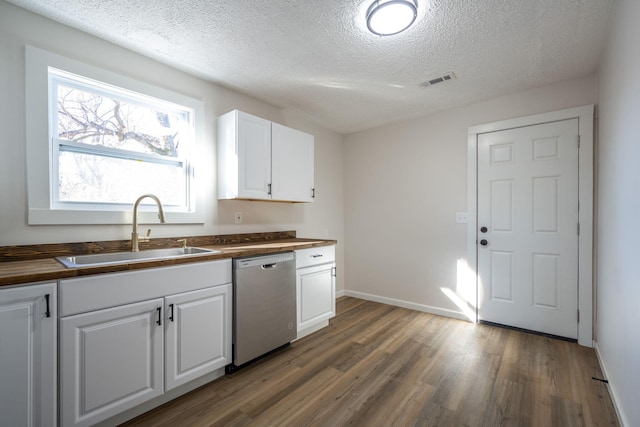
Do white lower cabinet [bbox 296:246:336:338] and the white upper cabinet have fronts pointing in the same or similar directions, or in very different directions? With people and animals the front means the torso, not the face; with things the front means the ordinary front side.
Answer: same or similar directions

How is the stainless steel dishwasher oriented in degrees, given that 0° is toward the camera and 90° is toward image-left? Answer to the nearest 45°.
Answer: approximately 315°

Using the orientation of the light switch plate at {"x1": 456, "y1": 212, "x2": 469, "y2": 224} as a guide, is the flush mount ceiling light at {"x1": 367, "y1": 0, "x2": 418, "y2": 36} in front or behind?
in front

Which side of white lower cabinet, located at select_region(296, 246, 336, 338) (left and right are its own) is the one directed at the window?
right

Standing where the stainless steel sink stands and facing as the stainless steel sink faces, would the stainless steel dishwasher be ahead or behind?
ahead

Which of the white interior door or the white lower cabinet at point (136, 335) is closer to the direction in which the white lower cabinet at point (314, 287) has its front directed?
the white interior door

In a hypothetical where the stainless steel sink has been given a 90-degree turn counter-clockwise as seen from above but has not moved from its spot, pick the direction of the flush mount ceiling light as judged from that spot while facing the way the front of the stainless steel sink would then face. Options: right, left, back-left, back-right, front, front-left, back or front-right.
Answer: right

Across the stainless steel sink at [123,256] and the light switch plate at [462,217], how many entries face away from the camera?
0

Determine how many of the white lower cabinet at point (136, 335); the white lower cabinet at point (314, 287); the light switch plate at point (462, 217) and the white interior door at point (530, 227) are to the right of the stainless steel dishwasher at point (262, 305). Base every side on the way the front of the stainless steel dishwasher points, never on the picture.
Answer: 1

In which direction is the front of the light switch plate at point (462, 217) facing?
toward the camera

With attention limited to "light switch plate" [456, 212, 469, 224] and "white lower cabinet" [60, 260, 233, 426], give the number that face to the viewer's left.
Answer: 0

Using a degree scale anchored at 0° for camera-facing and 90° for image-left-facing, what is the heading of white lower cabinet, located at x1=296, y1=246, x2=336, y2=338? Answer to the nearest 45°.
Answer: approximately 315°

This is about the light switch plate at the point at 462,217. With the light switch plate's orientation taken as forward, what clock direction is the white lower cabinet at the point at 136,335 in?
The white lower cabinet is roughly at 1 o'clock from the light switch plate.

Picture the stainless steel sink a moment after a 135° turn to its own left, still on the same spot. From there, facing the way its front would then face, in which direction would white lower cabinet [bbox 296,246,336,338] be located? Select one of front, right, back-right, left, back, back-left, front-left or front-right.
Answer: right

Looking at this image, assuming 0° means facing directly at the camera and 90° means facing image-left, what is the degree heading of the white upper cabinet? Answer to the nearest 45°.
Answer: approximately 315°

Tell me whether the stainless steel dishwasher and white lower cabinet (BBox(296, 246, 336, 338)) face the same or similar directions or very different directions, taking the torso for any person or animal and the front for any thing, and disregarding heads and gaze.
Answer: same or similar directions

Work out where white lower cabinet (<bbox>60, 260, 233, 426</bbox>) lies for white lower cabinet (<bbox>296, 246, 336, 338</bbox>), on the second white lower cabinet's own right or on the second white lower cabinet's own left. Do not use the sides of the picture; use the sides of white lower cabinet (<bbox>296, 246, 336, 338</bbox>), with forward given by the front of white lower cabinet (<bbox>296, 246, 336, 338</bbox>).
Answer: on the second white lower cabinet's own right

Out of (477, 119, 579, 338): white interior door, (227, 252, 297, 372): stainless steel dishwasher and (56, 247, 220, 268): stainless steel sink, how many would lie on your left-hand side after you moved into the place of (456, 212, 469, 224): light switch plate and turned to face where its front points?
1
